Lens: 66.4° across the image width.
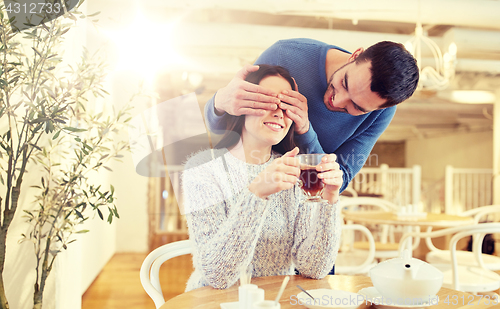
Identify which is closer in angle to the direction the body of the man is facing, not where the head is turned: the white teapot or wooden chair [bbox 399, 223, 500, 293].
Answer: the white teapot

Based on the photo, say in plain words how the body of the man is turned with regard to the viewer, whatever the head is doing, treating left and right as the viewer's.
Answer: facing the viewer and to the left of the viewer

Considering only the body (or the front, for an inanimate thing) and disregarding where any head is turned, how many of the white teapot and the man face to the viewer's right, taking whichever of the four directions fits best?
0

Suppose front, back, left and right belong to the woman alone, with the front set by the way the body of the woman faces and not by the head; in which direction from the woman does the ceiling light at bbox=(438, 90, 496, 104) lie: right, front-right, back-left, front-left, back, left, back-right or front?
left

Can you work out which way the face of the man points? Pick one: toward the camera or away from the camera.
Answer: toward the camera

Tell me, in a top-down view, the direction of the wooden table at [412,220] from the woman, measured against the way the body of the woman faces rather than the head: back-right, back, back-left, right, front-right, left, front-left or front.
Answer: left
